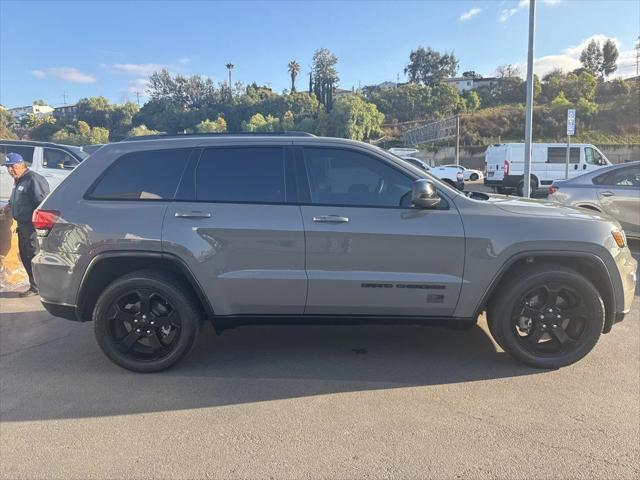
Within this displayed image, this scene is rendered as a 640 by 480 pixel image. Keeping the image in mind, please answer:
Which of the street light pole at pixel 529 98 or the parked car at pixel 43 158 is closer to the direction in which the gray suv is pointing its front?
the street light pole

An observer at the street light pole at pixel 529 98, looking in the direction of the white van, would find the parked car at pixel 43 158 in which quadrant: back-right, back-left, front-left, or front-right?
back-left

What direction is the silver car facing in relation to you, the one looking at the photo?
facing to the right of the viewer

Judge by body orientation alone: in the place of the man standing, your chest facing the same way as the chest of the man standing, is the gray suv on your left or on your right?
on your left

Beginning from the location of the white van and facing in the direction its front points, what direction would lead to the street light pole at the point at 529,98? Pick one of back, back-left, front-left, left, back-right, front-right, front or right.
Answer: back-right

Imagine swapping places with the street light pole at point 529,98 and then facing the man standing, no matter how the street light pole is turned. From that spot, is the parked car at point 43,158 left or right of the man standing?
right

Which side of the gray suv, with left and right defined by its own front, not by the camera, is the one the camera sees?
right

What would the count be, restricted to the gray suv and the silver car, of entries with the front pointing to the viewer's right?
2

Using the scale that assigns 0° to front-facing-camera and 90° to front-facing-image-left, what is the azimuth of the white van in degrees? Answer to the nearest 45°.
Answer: approximately 225°

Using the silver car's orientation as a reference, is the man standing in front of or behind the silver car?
behind

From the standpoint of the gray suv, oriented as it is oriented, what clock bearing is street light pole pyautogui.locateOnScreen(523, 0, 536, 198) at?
The street light pole is roughly at 10 o'clock from the gray suv.

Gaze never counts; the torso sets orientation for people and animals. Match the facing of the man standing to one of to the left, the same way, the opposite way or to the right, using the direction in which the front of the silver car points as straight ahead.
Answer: to the right

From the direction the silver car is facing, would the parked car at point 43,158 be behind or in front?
behind
